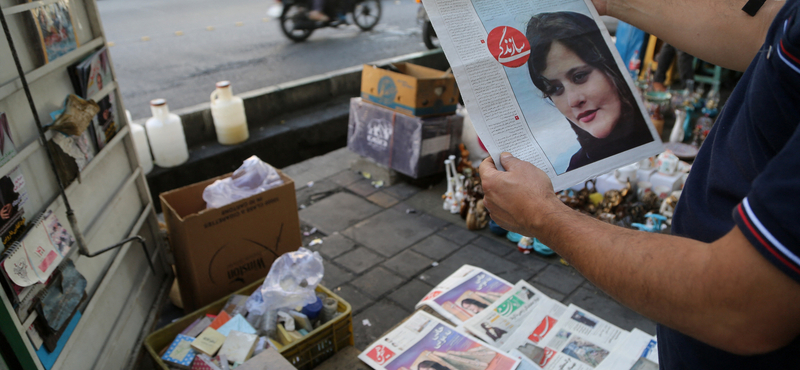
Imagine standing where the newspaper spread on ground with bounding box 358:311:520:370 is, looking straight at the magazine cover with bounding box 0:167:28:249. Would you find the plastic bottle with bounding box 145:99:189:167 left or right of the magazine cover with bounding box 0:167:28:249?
right

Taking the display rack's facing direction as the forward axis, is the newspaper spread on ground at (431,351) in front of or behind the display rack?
in front

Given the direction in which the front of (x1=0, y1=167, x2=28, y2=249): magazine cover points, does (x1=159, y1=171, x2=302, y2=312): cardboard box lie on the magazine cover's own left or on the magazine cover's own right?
on the magazine cover's own left

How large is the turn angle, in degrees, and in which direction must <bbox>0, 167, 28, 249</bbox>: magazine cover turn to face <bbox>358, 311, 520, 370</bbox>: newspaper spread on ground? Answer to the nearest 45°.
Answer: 0° — it already faces it

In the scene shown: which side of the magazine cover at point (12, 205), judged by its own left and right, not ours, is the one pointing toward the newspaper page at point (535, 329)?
front

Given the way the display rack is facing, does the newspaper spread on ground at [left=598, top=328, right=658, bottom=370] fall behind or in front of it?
in front

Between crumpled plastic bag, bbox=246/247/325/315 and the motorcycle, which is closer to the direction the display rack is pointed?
the crumpled plastic bag

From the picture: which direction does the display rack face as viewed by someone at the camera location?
facing the viewer and to the right of the viewer

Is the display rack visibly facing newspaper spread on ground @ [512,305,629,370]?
yes

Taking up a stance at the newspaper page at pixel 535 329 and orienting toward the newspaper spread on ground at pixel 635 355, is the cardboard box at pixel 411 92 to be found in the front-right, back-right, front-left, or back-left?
back-left

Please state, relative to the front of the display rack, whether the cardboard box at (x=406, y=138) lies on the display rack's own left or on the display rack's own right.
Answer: on the display rack's own left

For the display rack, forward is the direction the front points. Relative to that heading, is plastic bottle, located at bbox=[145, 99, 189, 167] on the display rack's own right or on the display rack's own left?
on the display rack's own left

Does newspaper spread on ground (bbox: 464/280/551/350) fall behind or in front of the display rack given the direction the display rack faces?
in front

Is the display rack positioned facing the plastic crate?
yes

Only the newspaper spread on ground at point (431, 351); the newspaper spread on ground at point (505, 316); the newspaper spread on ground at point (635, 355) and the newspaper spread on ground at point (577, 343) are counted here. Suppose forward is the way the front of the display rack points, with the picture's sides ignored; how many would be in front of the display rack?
4

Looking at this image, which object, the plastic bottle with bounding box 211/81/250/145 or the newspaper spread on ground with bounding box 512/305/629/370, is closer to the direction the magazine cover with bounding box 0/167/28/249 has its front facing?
the newspaper spread on ground

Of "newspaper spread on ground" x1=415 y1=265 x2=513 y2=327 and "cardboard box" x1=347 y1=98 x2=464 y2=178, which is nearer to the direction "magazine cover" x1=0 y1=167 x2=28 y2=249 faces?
the newspaper spread on ground
